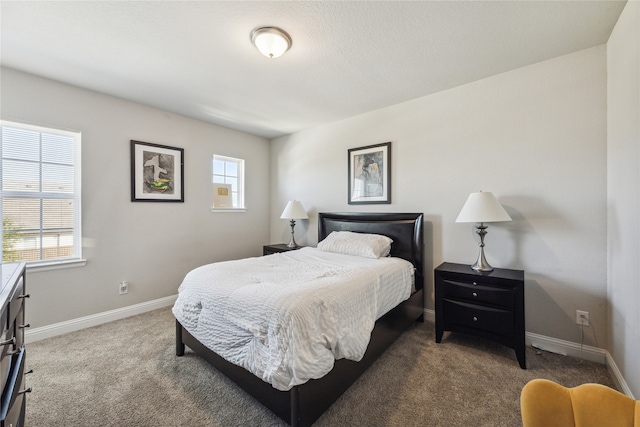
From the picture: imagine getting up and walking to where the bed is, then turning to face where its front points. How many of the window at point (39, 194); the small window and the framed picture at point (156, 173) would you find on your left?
0

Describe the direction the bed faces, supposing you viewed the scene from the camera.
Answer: facing the viewer and to the left of the viewer

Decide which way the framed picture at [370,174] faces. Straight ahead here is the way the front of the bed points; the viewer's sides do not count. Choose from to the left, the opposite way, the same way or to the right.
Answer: the same way

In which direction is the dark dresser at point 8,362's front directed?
to the viewer's right

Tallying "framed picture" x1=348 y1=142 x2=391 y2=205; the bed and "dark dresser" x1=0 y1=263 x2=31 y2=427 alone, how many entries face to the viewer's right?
1

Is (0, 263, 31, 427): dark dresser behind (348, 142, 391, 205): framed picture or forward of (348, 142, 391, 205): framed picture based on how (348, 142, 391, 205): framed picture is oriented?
forward

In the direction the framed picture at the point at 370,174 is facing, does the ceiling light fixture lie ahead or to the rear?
ahead

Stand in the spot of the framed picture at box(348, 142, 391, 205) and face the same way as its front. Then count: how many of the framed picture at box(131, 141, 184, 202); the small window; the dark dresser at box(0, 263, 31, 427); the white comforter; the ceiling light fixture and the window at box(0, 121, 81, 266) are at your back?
0

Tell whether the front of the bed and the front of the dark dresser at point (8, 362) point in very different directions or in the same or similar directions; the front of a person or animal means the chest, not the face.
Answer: very different directions

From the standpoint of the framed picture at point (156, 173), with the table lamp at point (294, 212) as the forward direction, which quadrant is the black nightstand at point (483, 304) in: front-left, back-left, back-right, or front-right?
front-right

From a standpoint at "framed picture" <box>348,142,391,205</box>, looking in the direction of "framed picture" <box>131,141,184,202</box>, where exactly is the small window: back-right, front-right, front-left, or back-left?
front-right

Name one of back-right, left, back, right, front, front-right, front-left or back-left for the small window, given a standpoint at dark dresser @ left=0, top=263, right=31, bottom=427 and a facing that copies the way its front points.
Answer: front-left

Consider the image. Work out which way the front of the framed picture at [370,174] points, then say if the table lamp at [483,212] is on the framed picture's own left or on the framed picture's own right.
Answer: on the framed picture's own left

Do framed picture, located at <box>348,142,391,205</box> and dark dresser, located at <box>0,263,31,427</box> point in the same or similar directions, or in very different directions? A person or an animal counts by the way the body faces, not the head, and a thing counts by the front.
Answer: very different directions

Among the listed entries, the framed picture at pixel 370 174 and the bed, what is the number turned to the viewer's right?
0
